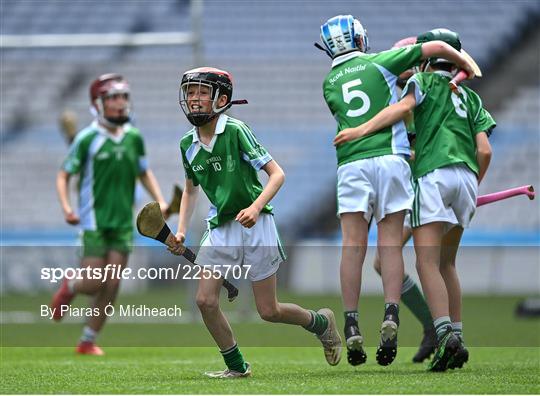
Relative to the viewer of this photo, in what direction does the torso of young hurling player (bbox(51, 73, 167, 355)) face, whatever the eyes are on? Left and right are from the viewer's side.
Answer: facing the viewer and to the right of the viewer

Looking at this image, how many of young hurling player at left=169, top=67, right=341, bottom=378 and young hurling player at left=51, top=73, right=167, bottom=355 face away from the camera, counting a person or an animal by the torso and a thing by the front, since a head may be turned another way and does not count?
0

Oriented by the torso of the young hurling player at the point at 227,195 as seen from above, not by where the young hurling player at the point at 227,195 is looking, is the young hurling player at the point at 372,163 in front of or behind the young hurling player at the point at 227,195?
behind

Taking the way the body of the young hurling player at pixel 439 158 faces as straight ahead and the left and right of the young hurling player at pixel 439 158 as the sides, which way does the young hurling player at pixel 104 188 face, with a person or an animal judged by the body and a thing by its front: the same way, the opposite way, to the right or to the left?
the opposite way

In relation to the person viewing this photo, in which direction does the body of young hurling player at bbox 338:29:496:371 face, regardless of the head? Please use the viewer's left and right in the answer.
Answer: facing away from the viewer and to the left of the viewer

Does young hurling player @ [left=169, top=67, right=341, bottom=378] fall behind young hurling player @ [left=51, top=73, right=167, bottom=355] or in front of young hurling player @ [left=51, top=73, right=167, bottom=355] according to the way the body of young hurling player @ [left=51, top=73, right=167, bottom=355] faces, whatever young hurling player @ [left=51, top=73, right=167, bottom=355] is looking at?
in front

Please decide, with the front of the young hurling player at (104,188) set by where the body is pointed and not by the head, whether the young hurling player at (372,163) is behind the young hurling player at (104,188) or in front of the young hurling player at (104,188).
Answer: in front

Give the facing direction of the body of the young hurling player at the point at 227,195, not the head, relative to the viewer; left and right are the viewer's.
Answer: facing the viewer and to the left of the viewer

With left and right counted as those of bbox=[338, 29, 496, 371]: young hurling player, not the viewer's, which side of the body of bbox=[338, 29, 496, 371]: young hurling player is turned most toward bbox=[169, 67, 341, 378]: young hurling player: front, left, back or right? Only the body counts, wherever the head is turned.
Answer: left
